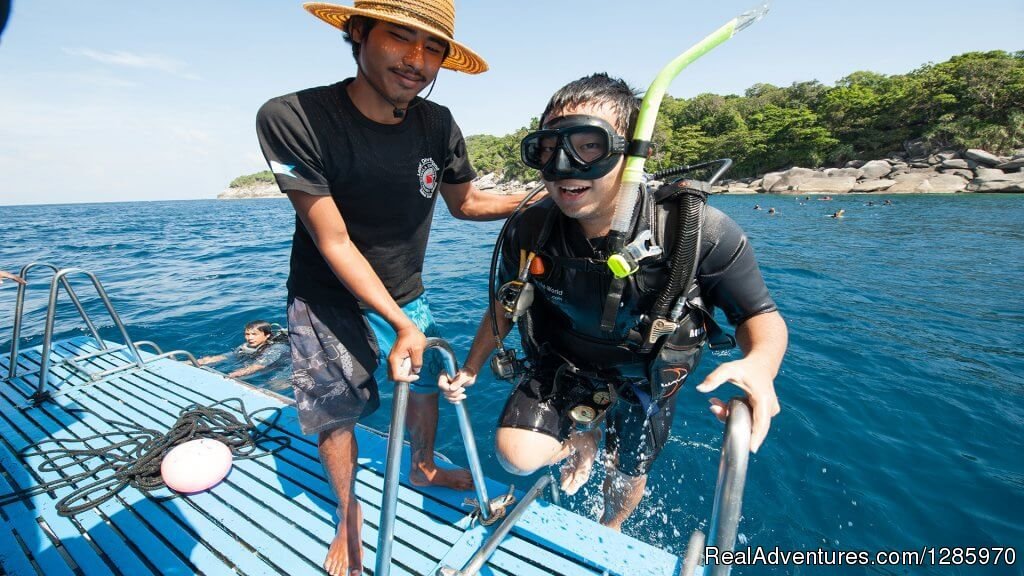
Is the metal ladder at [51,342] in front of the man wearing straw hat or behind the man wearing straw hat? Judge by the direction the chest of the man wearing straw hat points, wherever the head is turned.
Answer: behind

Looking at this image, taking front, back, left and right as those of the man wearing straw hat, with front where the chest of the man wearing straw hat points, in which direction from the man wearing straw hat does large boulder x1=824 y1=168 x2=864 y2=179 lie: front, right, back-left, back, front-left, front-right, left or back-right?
left

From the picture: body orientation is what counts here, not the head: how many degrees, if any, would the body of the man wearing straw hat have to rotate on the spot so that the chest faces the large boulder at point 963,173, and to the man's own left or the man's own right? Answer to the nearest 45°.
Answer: approximately 90° to the man's own left

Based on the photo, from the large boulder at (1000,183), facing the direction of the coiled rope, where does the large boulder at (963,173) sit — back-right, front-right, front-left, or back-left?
back-right

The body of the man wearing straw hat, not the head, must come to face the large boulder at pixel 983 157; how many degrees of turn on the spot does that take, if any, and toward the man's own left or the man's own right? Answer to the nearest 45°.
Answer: approximately 90° to the man's own left

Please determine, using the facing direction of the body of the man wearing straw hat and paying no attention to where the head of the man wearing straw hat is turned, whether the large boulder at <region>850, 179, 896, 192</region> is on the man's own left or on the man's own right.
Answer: on the man's own left

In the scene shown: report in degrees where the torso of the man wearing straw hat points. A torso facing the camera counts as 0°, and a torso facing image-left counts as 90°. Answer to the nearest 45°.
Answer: approximately 315°

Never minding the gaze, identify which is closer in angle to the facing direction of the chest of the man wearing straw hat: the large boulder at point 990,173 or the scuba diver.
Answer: the scuba diver

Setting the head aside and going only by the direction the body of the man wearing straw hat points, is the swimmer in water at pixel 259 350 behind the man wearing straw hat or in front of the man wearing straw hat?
behind

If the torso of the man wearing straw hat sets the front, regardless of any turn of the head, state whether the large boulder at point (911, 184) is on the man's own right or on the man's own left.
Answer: on the man's own left
